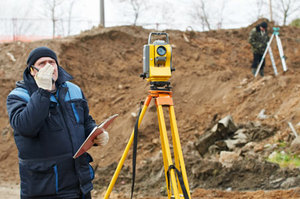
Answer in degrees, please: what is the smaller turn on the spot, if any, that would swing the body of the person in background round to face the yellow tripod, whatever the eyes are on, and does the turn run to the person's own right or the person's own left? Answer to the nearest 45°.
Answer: approximately 45° to the person's own right

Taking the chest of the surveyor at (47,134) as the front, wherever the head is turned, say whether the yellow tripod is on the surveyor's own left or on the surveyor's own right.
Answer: on the surveyor's own left

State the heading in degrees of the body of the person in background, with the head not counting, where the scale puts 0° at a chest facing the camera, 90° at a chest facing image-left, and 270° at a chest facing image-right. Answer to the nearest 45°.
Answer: approximately 315°

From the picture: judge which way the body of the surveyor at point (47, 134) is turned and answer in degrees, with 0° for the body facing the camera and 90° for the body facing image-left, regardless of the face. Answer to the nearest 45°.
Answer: approximately 315°

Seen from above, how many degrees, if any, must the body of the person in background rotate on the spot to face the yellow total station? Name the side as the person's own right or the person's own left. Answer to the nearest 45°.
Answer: approximately 45° to the person's own right

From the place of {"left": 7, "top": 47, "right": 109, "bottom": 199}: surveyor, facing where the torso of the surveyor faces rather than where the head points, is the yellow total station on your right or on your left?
on your left
